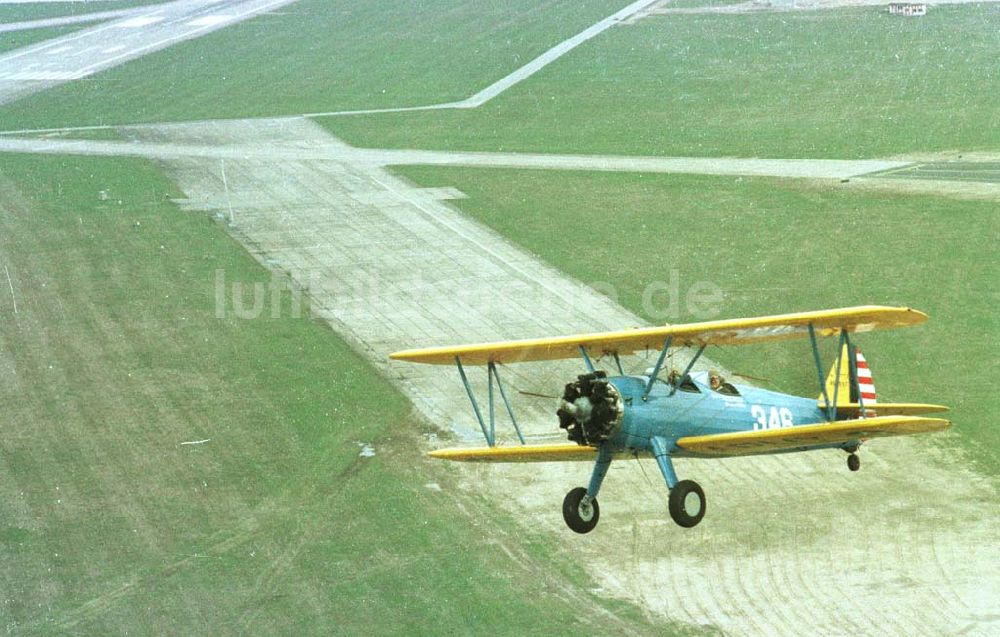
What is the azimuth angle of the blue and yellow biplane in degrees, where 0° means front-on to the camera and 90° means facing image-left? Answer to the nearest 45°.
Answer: approximately 45°
